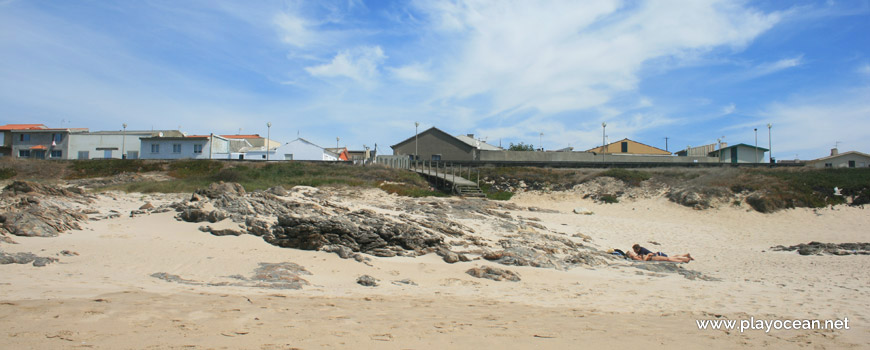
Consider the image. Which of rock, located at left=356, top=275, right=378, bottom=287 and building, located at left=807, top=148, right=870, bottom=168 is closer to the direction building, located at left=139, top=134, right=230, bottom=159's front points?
the rock

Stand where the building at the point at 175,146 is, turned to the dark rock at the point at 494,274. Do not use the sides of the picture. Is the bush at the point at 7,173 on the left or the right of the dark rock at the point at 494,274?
right

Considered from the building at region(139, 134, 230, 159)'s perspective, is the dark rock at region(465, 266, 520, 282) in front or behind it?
in front

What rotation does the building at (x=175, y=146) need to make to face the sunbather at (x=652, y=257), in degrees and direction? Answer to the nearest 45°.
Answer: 0° — it already faces them

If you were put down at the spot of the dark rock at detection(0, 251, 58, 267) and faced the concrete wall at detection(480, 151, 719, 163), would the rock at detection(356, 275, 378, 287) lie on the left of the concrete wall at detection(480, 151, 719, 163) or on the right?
right

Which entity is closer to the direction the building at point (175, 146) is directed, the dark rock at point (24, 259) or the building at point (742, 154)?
the dark rock

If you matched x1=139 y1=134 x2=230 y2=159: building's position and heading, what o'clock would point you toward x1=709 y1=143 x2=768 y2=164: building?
x1=709 y1=143 x2=768 y2=164: building is roughly at 10 o'clock from x1=139 y1=134 x2=230 y2=159: building.

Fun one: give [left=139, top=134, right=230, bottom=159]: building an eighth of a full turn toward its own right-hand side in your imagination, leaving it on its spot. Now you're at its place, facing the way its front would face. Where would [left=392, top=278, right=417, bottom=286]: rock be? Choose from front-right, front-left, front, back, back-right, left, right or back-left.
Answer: front-left

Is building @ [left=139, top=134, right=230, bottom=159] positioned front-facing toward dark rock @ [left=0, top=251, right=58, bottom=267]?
yes

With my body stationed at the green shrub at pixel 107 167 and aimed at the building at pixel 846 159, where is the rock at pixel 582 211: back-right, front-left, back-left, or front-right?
front-right

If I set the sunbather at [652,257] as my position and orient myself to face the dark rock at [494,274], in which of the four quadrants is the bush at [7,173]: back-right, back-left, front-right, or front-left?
front-right

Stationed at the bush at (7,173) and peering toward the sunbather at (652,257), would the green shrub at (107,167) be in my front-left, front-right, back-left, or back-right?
front-left

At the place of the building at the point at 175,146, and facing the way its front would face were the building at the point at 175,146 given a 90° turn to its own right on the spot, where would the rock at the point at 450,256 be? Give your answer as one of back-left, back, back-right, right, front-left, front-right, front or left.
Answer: left

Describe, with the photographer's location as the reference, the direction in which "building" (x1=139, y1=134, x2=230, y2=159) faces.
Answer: facing the viewer

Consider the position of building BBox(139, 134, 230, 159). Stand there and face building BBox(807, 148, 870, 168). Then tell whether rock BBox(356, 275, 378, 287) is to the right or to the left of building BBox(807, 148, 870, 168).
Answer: right

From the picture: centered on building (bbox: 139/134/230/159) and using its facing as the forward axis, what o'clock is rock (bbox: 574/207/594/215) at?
The rock is roughly at 11 o'clock from the building.

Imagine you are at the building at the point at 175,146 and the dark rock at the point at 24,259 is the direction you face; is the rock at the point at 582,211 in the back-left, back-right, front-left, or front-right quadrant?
front-left

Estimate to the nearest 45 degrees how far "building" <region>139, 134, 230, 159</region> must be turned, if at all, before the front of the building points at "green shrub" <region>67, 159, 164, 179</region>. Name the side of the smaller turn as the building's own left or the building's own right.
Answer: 0° — it already faces it

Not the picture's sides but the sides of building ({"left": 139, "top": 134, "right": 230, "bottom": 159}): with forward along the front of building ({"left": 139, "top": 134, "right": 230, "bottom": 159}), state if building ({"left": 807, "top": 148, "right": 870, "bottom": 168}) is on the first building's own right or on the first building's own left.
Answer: on the first building's own left
